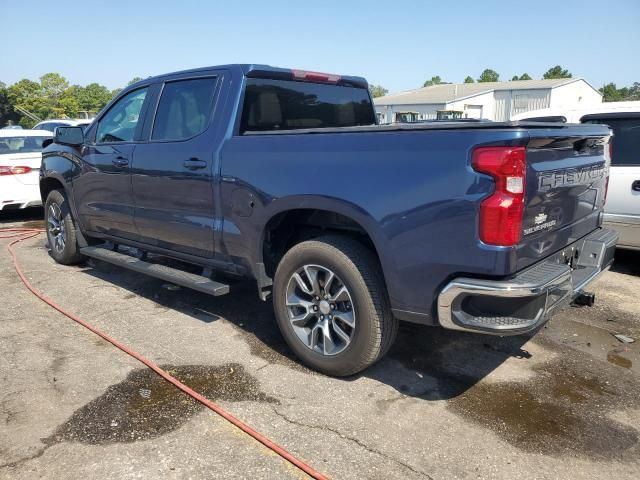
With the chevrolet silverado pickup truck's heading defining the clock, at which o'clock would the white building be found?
The white building is roughly at 2 o'clock from the chevrolet silverado pickup truck.

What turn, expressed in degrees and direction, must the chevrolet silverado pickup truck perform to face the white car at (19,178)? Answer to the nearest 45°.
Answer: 0° — it already faces it

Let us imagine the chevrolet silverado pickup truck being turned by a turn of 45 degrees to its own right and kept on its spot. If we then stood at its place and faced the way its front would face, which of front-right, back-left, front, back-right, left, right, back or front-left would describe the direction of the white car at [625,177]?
front-right

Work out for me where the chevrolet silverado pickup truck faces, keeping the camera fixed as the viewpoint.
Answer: facing away from the viewer and to the left of the viewer
